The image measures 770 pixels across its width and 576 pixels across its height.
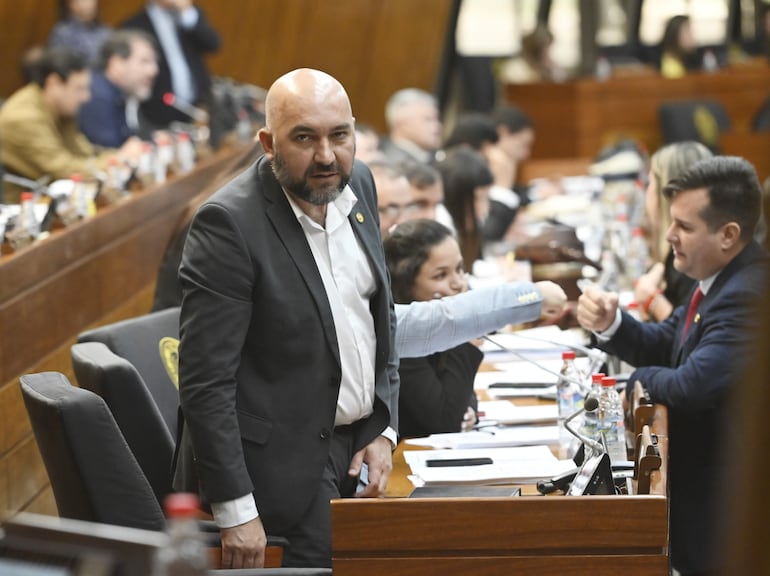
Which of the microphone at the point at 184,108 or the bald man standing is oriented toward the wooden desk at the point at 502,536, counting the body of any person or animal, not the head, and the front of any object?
the bald man standing

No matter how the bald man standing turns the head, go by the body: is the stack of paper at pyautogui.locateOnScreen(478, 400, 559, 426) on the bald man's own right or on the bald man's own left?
on the bald man's own left

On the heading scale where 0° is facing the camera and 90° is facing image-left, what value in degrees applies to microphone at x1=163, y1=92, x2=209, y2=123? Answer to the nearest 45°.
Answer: approximately 90°

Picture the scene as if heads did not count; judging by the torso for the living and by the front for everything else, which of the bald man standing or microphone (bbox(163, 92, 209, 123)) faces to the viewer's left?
the microphone

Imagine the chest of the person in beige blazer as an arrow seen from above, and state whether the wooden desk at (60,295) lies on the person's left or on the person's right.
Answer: on the person's right

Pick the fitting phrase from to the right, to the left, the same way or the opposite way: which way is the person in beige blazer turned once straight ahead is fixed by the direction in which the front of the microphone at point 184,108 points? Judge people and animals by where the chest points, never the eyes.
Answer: the opposite way

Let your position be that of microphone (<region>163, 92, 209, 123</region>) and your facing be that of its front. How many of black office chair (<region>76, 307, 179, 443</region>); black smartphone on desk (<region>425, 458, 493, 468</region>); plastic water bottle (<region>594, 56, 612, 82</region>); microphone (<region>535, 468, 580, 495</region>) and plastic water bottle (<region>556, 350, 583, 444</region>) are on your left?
4

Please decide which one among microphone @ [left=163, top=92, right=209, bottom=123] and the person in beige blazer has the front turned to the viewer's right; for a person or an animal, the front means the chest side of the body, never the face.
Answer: the person in beige blazer

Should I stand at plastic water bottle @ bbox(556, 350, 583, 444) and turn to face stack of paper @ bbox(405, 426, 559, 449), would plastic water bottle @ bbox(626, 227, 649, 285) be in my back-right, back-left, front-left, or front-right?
back-right

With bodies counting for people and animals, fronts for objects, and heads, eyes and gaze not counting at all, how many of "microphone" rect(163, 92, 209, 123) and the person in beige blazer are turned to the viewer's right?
1

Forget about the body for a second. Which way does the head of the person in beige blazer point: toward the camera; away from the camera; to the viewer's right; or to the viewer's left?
to the viewer's right

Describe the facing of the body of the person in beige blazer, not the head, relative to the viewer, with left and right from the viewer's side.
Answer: facing to the right of the viewer

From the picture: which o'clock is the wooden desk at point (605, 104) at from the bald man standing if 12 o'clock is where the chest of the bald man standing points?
The wooden desk is roughly at 8 o'clock from the bald man standing.

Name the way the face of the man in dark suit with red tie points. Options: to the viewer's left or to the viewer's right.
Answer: to the viewer's left
